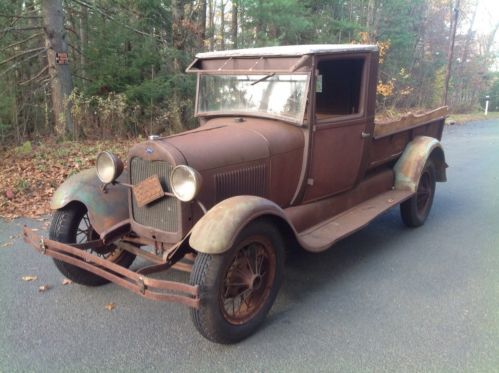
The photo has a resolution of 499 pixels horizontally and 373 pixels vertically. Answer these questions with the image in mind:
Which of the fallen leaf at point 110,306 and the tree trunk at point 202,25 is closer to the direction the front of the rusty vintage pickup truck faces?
the fallen leaf

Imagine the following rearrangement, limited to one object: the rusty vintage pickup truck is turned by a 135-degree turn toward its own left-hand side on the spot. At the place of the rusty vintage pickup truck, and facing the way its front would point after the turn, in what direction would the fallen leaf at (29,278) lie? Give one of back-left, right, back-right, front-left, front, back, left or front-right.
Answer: back

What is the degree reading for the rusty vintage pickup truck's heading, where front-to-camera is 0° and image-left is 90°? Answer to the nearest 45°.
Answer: approximately 45°

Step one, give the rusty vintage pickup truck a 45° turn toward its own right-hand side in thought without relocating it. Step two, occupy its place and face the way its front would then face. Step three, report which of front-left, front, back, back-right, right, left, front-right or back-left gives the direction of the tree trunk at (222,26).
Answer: right

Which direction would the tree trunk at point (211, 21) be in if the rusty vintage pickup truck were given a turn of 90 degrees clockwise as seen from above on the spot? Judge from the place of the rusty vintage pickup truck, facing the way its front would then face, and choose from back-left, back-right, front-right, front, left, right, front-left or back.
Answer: front-right

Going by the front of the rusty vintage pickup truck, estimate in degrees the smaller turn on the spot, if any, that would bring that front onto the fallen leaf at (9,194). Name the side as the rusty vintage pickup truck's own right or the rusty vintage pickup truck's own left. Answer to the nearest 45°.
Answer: approximately 90° to the rusty vintage pickup truck's own right

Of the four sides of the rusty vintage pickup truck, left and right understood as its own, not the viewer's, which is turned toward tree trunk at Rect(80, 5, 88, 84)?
right

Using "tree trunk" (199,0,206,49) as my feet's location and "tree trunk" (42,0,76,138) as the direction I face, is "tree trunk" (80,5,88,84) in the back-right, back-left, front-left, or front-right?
front-right

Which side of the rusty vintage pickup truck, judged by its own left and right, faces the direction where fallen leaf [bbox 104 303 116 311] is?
front

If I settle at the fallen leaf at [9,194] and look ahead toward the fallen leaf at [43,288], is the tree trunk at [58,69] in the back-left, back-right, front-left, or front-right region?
back-left

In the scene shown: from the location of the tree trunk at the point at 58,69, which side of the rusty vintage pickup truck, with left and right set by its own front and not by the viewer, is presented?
right

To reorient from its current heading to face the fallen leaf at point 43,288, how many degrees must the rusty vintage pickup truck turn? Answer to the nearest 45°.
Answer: approximately 45° to its right
